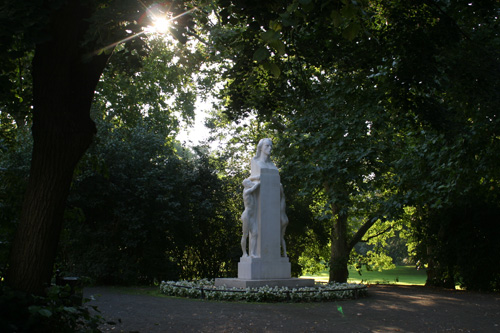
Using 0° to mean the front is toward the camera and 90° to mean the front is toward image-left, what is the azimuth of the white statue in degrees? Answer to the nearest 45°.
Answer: approximately 315°

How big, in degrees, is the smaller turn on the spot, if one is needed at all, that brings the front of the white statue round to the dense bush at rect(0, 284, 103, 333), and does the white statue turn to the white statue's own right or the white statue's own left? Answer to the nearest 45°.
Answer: approximately 45° to the white statue's own right

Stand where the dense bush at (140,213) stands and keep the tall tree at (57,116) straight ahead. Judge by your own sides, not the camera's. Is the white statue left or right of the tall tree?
left

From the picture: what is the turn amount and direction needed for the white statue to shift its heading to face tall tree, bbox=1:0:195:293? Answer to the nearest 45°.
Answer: approximately 45° to its right

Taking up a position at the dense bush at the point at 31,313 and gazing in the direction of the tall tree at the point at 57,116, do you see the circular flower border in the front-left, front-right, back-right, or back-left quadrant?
front-right

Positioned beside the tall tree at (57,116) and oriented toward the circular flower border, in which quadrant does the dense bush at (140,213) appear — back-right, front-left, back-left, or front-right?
front-left
